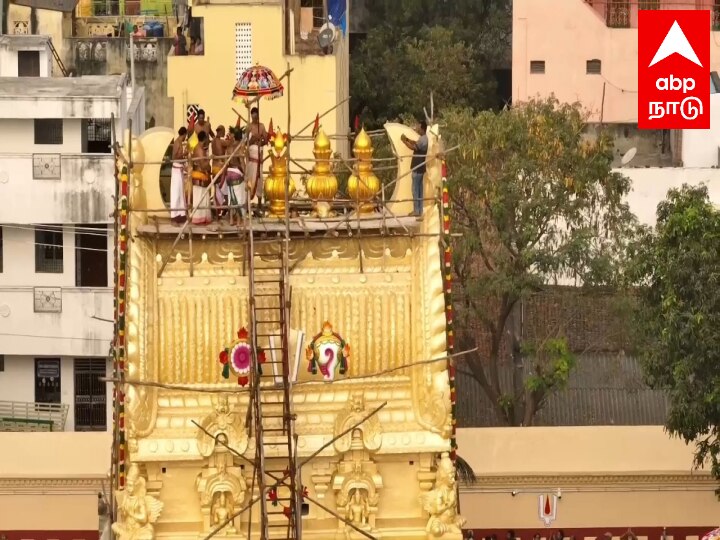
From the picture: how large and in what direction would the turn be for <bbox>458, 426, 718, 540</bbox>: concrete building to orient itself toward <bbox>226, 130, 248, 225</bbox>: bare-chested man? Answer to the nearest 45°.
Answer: approximately 45° to its right

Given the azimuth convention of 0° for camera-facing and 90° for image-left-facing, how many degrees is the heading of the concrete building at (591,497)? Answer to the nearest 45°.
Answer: approximately 0°

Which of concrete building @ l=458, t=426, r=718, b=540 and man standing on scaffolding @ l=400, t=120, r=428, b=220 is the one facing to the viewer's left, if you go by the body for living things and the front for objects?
the man standing on scaffolding

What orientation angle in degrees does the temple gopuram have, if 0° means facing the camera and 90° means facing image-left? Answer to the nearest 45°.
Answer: approximately 0°

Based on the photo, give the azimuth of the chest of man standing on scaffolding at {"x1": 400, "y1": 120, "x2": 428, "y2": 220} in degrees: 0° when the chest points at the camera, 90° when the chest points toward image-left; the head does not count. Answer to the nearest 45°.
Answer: approximately 90°

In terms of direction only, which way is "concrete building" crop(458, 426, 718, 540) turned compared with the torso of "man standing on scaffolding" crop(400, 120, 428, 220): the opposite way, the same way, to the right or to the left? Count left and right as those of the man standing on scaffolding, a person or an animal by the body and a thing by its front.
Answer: to the left

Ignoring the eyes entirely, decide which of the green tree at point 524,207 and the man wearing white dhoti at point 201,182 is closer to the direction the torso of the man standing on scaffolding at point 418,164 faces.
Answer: the man wearing white dhoti
